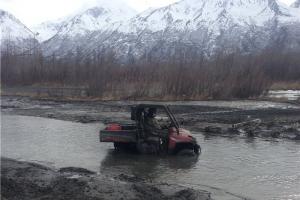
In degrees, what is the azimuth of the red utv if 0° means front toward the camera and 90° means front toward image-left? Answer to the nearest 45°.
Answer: approximately 270°
